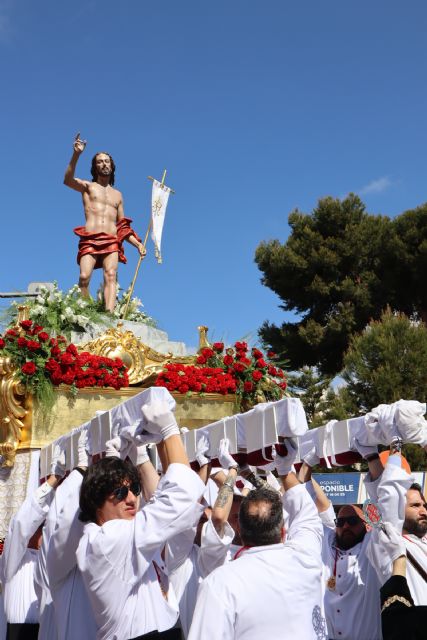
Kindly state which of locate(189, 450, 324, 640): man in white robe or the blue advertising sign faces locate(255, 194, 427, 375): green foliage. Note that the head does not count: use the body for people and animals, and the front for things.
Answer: the man in white robe

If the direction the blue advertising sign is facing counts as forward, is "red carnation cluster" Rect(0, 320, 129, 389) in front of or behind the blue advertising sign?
in front

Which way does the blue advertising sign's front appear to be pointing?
toward the camera

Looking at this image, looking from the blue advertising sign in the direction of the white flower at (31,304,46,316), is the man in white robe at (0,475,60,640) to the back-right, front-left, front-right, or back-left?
front-left

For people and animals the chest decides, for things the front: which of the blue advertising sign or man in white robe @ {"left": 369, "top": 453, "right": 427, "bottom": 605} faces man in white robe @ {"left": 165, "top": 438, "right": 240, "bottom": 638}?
the blue advertising sign

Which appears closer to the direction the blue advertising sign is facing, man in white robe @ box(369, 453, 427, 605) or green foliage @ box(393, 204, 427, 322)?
the man in white robe

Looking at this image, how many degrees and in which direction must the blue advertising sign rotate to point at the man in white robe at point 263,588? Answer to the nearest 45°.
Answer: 0° — it already faces them

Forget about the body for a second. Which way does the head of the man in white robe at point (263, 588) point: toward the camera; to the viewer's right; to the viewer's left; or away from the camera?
away from the camera

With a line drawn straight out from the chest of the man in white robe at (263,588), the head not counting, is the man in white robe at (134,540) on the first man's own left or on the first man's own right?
on the first man's own left

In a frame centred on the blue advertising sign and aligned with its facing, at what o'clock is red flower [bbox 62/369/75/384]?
The red flower is roughly at 1 o'clock from the blue advertising sign.

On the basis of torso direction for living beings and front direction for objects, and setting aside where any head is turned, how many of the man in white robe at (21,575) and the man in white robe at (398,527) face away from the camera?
0

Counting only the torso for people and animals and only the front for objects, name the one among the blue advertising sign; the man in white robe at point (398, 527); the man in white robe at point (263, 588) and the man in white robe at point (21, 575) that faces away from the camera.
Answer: the man in white robe at point (263, 588)

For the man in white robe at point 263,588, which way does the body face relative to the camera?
away from the camera
